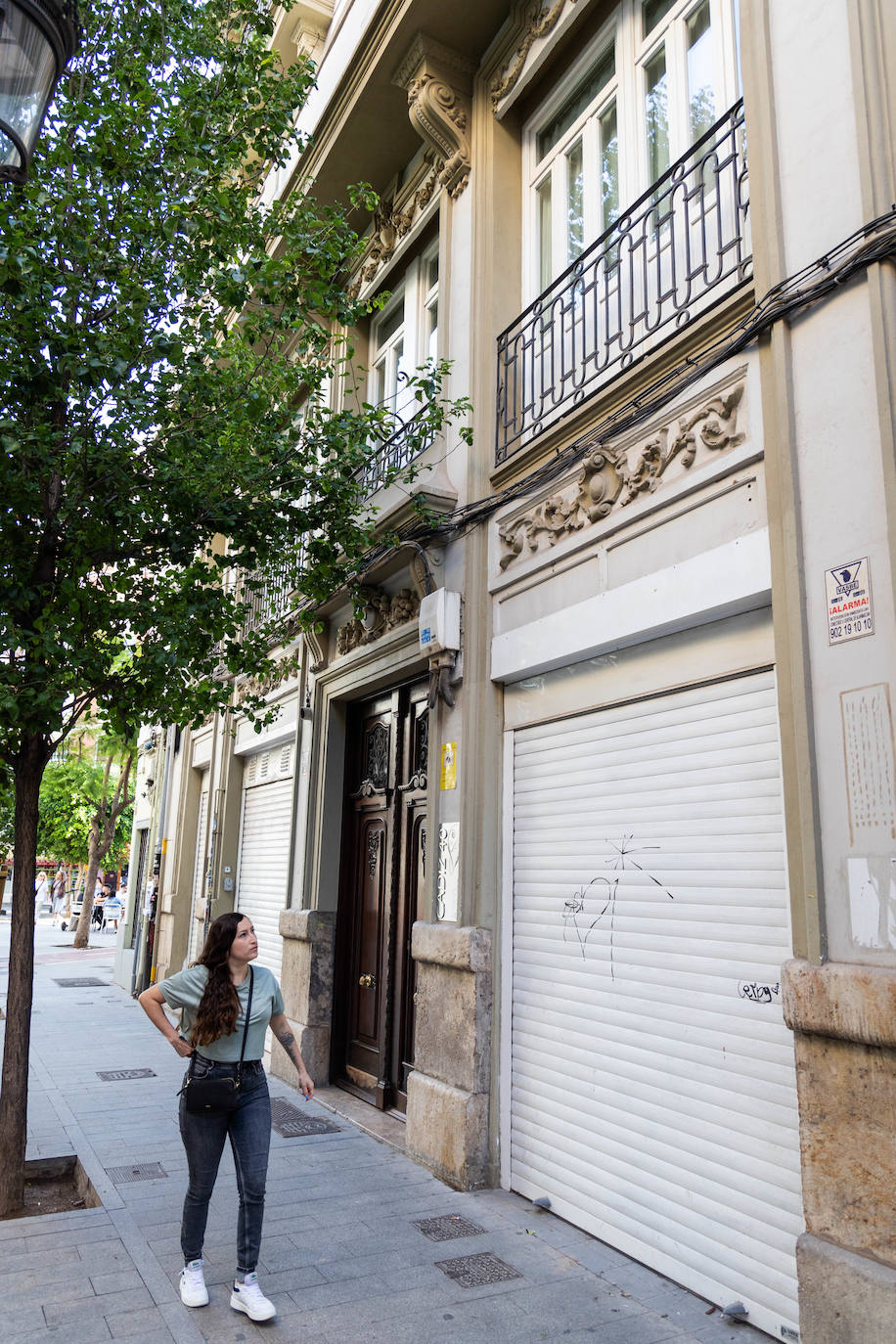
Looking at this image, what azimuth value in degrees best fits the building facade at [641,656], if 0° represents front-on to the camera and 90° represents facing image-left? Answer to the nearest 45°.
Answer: approximately 45°

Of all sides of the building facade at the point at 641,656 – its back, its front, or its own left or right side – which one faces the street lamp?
front
